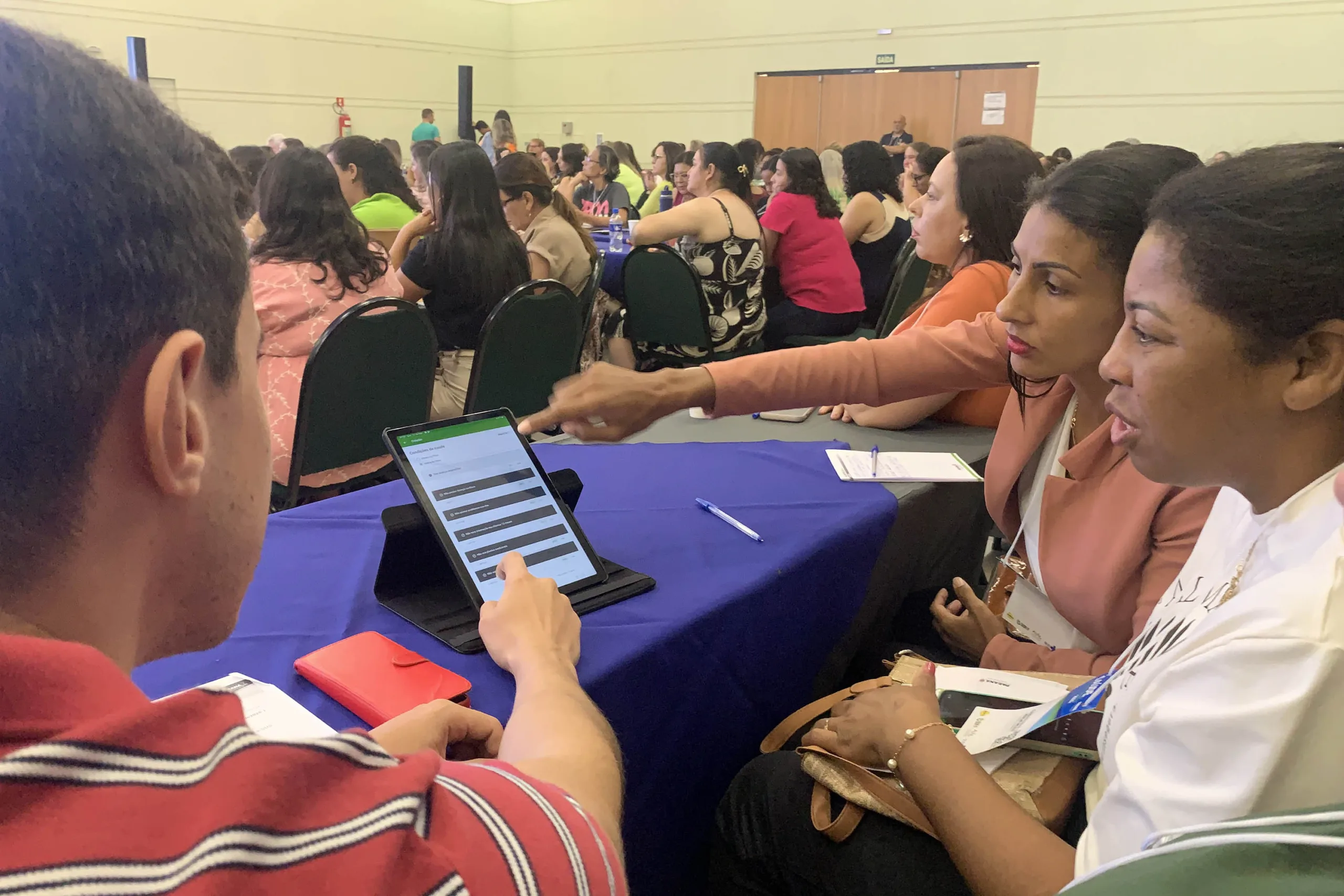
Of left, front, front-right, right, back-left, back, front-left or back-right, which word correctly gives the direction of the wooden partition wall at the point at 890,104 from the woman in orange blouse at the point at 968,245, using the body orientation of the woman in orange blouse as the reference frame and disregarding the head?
right

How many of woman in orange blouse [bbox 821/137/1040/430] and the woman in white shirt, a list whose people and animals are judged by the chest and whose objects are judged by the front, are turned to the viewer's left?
2

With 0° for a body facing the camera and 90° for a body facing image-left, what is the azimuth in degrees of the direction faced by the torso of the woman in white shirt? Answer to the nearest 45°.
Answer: approximately 90°

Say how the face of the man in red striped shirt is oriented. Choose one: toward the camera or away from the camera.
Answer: away from the camera

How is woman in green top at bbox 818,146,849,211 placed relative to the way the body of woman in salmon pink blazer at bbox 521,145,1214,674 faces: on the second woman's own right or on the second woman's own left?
on the second woman's own right

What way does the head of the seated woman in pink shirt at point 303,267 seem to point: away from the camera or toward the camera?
away from the camera

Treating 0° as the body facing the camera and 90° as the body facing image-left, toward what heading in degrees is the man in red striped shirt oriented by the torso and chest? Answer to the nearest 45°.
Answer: approximately 225°

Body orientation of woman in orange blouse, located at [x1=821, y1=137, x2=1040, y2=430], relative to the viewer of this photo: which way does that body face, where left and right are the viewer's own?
facing to the left of the viewer

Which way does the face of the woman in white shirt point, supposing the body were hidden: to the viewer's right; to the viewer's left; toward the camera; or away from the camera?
to the viewer's left

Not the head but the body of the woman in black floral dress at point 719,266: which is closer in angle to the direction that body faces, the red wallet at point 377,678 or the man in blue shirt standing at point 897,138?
the man in blue shirt standing

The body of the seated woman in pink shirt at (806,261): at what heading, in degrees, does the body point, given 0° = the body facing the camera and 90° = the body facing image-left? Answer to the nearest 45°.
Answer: approximately 135°

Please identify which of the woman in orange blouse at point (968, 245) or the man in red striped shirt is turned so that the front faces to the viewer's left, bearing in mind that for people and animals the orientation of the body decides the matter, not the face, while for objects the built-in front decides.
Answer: the woman in orange blouse

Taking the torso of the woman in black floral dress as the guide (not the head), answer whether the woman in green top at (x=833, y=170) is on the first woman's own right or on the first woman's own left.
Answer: on the first woman's own right
